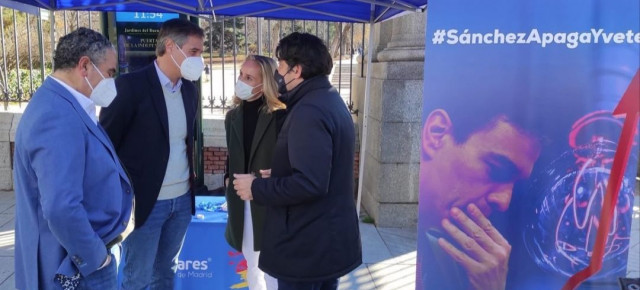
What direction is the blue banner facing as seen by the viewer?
toward the camera

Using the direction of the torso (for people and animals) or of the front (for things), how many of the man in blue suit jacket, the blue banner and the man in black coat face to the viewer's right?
1

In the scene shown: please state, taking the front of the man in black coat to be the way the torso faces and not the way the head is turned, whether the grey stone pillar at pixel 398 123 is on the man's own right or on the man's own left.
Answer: on the man's own right

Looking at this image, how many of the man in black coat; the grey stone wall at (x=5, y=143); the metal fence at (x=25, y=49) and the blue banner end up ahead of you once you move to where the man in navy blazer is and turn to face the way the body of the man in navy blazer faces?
2

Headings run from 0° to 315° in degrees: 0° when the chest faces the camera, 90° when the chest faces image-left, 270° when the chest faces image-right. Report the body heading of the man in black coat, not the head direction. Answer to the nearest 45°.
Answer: approximately 90°

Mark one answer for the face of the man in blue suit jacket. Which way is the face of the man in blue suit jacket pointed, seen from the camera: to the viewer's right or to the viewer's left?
to the viewer's right

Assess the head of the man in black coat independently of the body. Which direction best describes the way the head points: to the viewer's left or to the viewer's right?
to the viewer's left

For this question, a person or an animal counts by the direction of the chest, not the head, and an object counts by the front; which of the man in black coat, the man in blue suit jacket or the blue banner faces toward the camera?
the blue banner

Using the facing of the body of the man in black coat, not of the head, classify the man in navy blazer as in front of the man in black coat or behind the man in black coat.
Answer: in front

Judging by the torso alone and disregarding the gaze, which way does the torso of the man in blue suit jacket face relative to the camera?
to the viewer's right

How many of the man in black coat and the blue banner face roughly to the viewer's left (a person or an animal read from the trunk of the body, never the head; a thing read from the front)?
1

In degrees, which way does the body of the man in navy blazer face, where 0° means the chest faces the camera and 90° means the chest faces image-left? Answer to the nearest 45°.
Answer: approximately 315°
